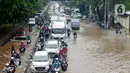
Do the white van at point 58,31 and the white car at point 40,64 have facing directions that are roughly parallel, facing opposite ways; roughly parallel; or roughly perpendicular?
roughly parallel
